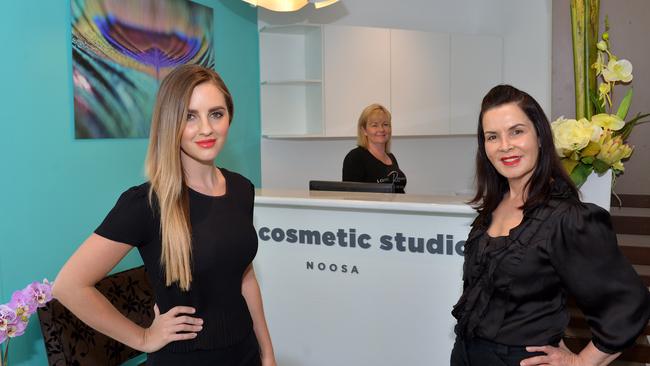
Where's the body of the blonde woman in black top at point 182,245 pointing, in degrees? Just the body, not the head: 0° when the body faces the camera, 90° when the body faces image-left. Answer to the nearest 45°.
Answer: approximately 315°

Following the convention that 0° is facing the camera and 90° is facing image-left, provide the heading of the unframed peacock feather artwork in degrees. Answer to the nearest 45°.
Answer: approximately 315°

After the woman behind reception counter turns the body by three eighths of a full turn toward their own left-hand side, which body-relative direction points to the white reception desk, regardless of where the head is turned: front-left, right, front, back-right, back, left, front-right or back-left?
back

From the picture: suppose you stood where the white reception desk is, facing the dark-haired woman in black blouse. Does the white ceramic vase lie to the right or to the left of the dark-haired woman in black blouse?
left

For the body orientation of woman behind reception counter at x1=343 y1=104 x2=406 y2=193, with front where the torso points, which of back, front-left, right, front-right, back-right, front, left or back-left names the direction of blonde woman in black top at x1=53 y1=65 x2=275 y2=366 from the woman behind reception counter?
front-right

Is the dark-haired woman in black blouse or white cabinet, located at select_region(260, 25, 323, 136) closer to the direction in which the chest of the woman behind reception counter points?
the dark-haired woman in black blouse

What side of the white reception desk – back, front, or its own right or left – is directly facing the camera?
front

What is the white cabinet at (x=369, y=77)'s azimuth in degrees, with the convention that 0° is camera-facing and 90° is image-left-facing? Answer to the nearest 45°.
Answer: approximately 0°

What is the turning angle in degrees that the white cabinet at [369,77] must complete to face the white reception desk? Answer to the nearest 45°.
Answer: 0° — it already faces it

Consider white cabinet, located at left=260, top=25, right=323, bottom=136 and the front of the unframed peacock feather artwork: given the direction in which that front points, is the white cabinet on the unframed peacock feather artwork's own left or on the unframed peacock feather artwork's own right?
on the unframed peacock feather artwork's own left

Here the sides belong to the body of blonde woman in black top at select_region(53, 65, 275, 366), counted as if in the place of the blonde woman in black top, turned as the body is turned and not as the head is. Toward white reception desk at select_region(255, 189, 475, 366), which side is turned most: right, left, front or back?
left

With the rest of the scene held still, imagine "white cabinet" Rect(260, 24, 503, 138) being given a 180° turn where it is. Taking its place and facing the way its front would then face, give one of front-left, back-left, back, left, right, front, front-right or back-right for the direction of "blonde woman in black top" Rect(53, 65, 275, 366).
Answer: back

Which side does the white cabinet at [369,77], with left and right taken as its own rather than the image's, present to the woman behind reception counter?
front

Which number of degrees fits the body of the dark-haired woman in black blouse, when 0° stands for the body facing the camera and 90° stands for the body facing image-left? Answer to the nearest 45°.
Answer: approximately 45°
